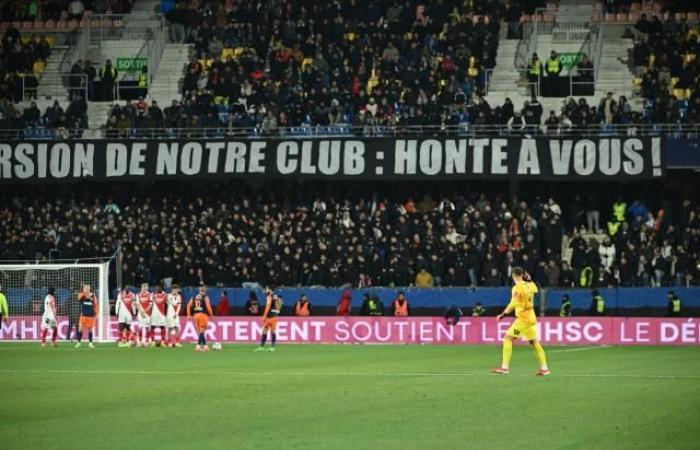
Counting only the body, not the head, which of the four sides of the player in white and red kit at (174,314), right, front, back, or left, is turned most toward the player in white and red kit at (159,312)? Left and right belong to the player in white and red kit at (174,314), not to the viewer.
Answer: right

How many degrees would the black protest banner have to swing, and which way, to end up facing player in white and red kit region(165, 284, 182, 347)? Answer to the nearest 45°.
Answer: approximately 45° to its right

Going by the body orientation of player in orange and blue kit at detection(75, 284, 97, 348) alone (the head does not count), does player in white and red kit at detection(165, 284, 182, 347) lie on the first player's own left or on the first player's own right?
on the first player's own left

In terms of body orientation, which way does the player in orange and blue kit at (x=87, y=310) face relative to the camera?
toward the camera

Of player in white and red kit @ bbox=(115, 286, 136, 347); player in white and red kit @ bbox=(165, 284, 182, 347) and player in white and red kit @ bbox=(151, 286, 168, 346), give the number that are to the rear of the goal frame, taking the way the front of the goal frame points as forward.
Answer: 0

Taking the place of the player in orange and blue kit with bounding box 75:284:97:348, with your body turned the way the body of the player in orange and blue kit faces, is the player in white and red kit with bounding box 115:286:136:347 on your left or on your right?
on your left

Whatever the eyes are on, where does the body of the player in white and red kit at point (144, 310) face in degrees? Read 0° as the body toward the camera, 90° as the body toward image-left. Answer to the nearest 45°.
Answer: approximately 0°

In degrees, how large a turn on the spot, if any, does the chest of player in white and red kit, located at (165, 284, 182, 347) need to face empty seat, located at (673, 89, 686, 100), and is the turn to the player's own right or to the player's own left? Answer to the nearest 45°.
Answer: approximately 90° to the player's own left

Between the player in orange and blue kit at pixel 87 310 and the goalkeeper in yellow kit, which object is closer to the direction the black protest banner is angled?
the goalkeeper in yellow kit

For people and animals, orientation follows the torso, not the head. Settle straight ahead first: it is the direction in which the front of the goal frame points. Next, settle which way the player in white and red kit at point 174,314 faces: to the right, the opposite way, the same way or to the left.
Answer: the same way

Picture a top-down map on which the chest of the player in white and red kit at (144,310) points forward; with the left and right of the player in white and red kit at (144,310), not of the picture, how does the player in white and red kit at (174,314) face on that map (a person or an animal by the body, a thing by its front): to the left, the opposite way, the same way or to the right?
the same way

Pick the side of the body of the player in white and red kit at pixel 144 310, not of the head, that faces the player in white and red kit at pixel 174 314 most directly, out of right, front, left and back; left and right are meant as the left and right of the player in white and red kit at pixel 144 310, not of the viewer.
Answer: left

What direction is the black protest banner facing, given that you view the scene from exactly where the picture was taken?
facing the viewer

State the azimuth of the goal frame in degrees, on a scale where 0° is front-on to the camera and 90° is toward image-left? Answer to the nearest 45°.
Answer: approximately 0°

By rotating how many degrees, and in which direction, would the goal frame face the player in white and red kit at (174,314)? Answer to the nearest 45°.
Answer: approximately 45° to its left

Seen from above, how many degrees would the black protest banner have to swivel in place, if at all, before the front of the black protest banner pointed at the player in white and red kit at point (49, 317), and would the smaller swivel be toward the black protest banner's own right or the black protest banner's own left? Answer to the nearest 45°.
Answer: approximately 45° to the black protest banner's own right

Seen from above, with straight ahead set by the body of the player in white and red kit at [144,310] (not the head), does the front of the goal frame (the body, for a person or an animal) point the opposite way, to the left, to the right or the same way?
the same way
